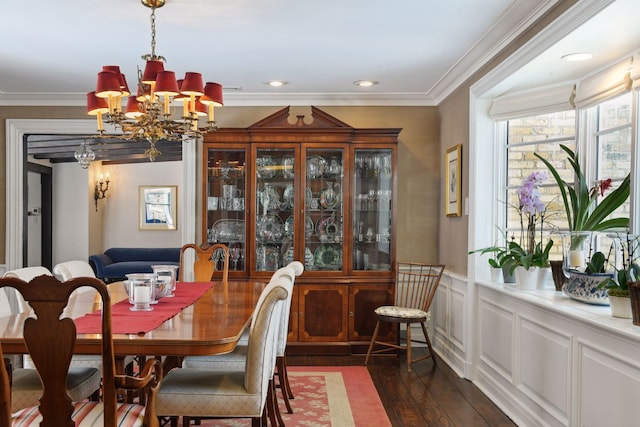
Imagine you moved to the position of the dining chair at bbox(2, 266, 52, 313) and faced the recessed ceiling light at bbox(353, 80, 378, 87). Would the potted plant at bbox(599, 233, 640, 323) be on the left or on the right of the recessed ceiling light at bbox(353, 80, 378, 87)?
right

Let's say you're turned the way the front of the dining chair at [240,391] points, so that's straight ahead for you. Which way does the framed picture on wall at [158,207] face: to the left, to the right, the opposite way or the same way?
to the left

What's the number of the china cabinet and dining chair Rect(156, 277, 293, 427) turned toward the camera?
1

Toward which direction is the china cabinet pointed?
toward the camera

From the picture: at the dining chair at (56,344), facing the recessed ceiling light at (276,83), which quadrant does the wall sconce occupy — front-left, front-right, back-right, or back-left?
front-left

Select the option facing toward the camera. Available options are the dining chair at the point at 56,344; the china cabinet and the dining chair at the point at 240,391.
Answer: the china cabinet

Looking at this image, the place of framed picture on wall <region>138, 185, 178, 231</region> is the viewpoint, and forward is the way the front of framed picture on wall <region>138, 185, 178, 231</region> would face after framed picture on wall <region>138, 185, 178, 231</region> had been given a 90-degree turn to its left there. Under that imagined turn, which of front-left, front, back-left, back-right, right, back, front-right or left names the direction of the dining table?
right

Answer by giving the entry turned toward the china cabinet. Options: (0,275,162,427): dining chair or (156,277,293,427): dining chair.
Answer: (0,275,162,427): dining chair

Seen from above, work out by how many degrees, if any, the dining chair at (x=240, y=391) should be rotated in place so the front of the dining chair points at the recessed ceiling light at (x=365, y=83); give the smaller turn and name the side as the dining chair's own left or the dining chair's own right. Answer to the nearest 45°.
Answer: approximately 135° to the dining chair's own right

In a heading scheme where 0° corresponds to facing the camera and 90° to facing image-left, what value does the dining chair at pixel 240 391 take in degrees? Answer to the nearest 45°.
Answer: approximately 90°

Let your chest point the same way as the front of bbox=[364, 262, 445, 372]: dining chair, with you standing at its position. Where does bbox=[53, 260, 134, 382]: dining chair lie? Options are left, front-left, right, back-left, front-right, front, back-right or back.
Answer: front

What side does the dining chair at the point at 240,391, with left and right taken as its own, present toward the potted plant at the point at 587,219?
back

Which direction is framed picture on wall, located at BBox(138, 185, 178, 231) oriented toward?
toward the camera
